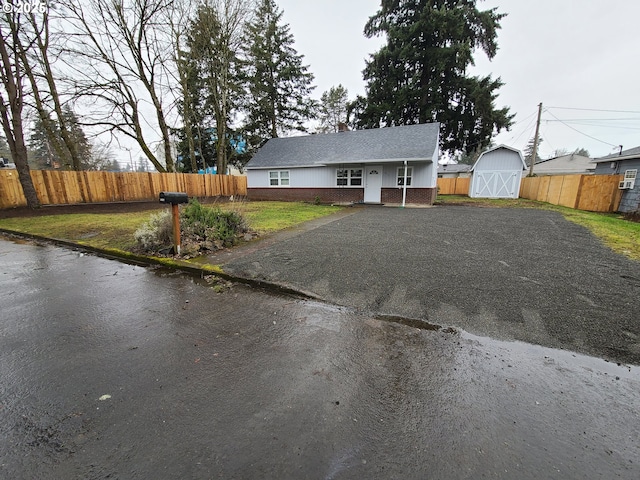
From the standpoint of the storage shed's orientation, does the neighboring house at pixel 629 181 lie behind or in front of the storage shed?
in front

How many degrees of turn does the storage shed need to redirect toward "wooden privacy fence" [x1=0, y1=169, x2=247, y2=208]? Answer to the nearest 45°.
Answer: approximately 45° to its right

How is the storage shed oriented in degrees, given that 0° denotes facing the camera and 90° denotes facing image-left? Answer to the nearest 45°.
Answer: approximately 0°

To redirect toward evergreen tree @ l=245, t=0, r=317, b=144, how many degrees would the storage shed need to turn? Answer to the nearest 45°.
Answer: approximately 90° to its right

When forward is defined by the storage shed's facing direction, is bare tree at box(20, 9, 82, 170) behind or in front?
in front

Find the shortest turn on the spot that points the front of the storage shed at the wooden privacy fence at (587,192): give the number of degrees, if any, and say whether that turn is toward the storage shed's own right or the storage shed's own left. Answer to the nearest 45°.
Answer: approximately 45° to the storage shed's own left

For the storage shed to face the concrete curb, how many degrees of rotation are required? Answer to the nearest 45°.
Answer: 0° — it already faces it

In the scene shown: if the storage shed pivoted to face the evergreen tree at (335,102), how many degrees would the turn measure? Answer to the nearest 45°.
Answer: approximately 135° to its right

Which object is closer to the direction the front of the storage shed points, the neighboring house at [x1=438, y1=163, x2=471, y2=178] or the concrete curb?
the concrete curb
